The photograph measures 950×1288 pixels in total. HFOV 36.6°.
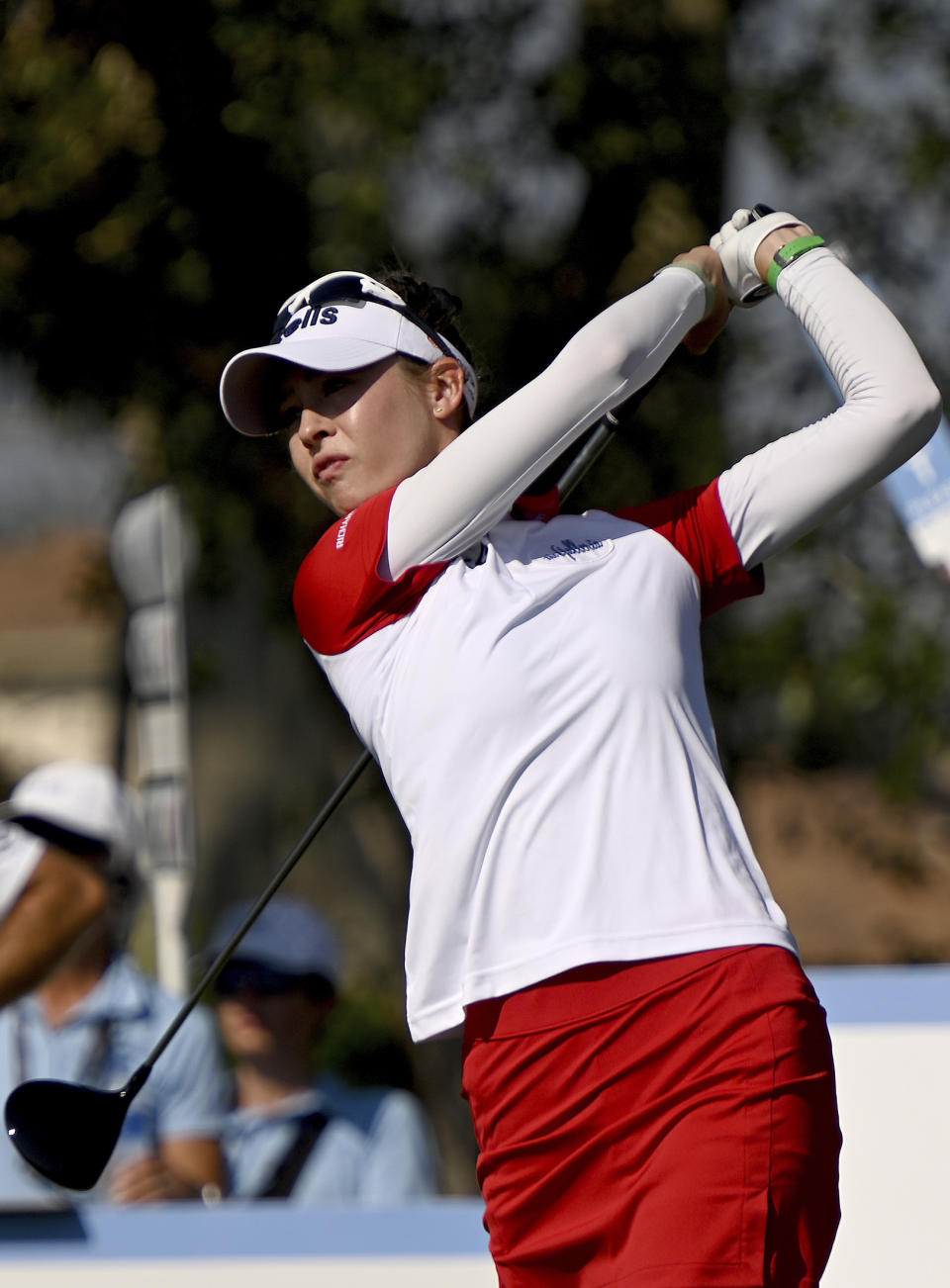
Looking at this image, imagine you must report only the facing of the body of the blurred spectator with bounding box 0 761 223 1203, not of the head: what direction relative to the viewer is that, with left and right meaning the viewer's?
facing the viewer and to the left of the viewer

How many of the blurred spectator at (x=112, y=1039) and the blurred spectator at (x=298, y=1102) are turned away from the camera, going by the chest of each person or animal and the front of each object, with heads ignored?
0

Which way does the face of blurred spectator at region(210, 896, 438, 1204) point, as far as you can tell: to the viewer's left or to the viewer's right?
to the viewer's left

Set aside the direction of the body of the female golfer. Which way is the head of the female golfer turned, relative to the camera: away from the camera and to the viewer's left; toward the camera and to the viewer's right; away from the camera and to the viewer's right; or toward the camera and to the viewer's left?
toward the camera and to the viewer's left

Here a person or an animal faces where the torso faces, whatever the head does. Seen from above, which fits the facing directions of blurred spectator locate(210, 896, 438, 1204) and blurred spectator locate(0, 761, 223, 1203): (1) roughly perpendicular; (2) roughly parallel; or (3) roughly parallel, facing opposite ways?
roughly parallel

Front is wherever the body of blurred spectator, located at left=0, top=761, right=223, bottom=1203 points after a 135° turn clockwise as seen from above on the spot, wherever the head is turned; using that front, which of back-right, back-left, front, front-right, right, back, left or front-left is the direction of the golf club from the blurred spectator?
back
